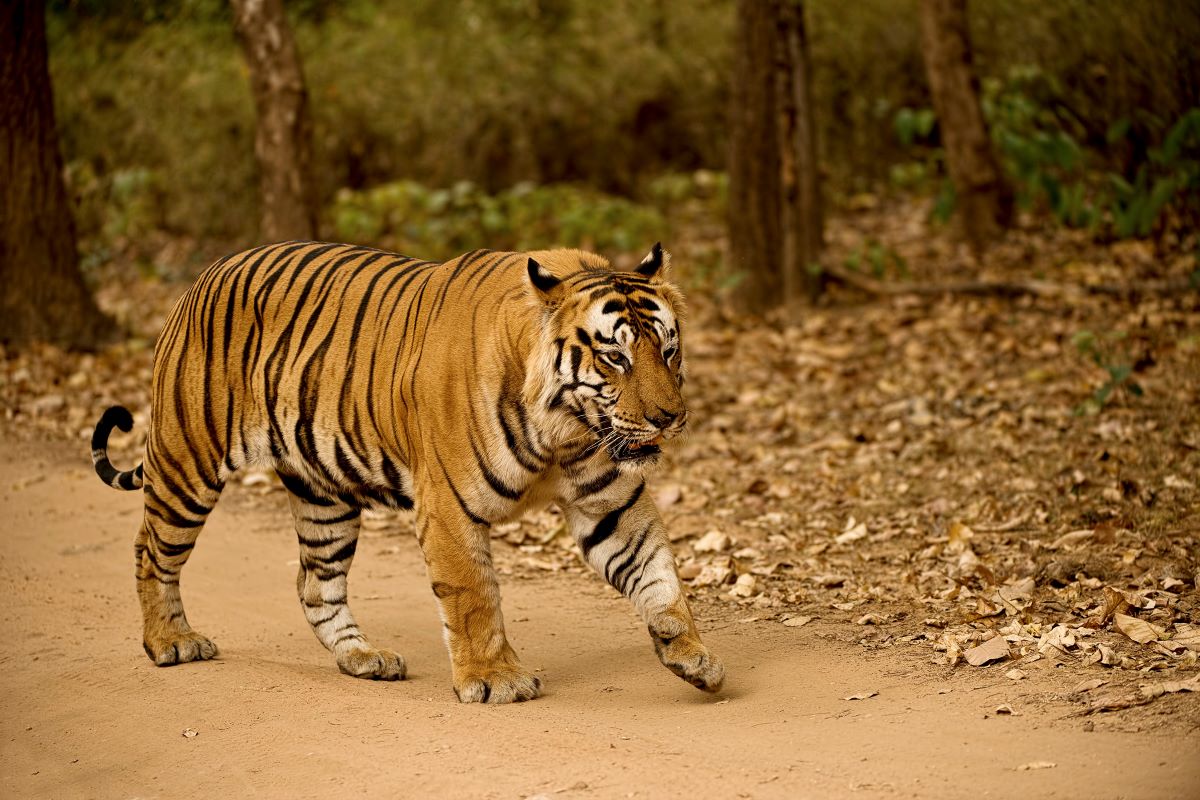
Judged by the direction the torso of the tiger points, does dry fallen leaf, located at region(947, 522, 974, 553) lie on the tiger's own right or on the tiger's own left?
on the tiger's own left

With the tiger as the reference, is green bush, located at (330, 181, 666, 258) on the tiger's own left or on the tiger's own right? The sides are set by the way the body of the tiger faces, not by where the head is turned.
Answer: on the tiger's own left

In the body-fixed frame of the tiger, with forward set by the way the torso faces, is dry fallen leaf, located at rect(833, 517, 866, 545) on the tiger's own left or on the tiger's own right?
on the tiger's own left

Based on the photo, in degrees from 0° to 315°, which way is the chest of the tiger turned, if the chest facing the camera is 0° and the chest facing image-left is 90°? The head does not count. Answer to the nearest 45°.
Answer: approximately 315°

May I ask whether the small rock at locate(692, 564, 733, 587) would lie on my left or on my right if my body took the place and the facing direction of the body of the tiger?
on my left

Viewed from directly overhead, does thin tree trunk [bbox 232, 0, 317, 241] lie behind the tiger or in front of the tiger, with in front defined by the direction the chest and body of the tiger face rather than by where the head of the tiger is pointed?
behind

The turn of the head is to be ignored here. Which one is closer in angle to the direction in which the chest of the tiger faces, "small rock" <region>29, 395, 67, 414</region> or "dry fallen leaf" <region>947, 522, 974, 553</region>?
the dry fallen leaf

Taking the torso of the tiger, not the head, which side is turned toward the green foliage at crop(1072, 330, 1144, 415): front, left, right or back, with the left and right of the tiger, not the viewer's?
left

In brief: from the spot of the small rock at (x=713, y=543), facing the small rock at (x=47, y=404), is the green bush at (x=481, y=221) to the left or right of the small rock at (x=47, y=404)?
right

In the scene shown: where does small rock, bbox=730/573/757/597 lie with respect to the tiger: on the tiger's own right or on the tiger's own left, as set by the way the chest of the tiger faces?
on the tiger's own left

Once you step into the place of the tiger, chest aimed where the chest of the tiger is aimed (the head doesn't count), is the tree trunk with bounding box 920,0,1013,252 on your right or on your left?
on your left
